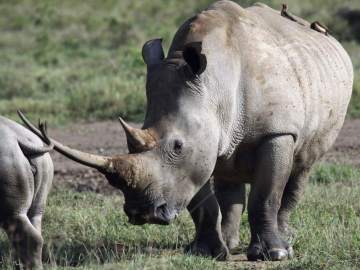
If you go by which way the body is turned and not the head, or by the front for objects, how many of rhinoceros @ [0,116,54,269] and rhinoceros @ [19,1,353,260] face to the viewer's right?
0

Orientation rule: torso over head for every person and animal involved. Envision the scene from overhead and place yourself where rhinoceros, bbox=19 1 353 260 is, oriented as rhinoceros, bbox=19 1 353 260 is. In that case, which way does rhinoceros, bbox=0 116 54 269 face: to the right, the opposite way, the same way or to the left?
to the right

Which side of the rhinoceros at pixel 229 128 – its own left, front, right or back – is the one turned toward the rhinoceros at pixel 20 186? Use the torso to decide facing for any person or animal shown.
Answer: front

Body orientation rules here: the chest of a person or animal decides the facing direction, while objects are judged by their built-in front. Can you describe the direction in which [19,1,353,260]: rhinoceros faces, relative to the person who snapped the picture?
facing the viewer and to the left of the viewer

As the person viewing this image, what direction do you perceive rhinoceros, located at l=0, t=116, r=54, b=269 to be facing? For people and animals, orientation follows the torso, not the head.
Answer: facing away from the viewer and to the left of the viewer

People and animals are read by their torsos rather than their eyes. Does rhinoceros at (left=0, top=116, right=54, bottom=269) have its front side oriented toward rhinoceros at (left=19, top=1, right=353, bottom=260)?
no
